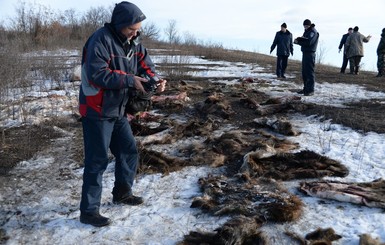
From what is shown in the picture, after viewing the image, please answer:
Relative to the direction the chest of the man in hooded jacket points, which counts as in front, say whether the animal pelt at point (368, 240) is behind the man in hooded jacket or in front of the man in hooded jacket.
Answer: in front

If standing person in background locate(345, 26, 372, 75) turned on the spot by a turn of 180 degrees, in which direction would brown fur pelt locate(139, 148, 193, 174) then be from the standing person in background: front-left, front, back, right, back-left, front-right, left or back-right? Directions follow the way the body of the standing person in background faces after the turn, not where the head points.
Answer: front

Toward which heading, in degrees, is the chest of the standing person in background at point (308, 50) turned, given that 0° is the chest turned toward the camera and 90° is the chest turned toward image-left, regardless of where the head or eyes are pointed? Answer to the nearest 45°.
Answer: approximately 90°

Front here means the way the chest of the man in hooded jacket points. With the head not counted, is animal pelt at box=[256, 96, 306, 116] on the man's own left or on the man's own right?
on the man's own left

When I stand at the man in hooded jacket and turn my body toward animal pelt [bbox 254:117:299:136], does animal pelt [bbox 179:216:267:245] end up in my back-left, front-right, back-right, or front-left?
front-right

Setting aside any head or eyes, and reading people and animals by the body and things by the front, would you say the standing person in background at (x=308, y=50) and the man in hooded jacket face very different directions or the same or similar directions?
very different directions

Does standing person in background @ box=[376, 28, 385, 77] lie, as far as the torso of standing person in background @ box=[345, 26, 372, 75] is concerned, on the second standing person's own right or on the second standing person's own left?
on the second standing person's own right

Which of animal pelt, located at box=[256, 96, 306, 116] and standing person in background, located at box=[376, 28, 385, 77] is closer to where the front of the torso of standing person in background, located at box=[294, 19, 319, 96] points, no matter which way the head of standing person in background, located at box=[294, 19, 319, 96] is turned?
the animal pelt
